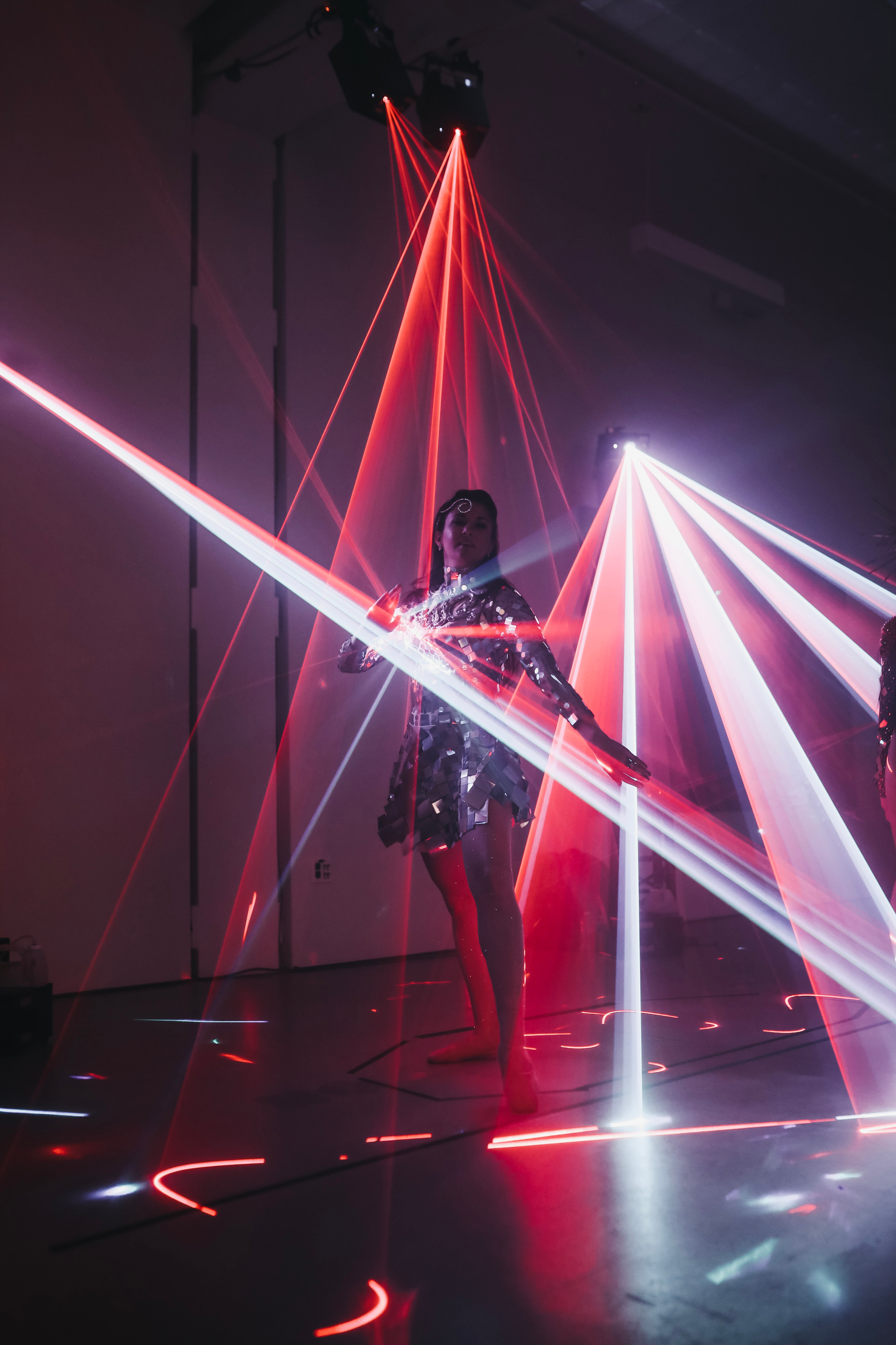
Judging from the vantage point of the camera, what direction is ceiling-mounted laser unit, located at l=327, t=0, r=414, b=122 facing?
facing the viewer and to the right of the viewer
